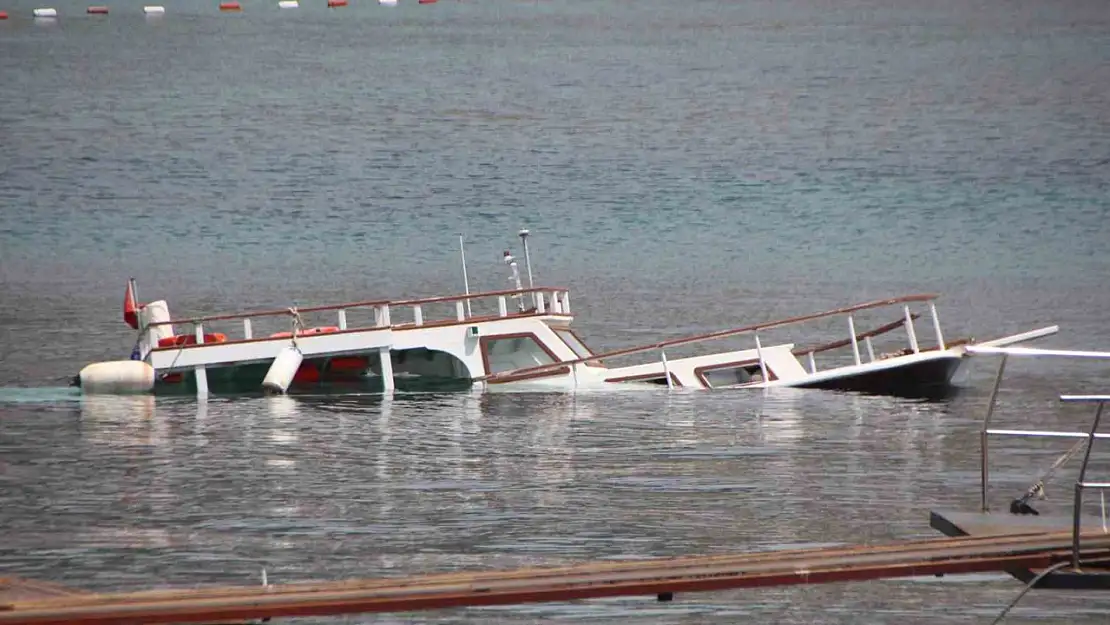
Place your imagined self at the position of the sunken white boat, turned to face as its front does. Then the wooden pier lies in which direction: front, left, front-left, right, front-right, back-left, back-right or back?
right

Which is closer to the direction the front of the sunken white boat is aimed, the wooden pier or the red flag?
the wooden pier

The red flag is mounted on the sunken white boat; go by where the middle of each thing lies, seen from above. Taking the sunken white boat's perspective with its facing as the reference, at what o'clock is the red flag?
The red flag is roughly at 6 o'clock from the sunken white boat.

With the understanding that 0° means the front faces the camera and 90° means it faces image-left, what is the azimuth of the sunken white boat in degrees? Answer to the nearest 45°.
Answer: approximately 270°
